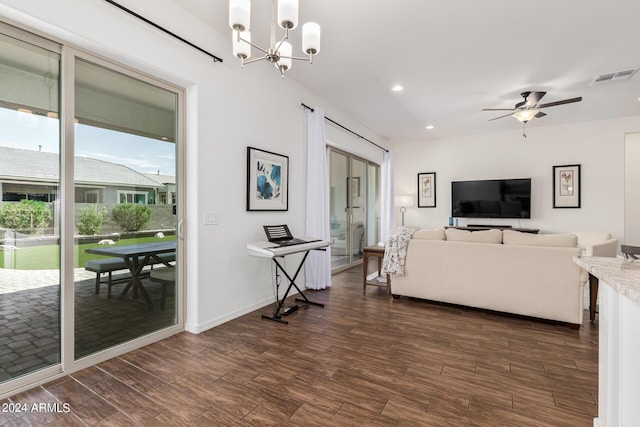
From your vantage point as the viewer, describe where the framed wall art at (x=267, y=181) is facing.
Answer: facing the viewer and to the right of the viewer

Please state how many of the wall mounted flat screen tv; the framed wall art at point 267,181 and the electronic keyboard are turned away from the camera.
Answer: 0

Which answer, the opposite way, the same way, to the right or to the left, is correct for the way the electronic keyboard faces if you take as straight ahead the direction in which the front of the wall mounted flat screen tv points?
to the left

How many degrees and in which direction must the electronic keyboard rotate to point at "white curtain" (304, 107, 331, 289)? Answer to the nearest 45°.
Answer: approximately 90° to its left

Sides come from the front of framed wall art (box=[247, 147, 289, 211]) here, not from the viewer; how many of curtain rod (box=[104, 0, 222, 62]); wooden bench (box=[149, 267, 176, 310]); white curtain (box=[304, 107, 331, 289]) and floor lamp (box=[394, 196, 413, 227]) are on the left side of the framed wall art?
2

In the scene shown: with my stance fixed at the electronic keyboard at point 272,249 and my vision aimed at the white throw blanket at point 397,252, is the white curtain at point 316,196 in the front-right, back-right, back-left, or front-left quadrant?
front-left

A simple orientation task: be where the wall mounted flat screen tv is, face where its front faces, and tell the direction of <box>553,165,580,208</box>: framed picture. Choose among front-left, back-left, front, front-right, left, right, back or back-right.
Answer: left

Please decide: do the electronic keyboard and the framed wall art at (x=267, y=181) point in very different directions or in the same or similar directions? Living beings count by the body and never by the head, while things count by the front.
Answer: same or similar directions

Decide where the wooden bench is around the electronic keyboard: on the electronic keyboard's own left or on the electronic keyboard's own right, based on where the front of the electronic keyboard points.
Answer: on the electronic keyboard's own right

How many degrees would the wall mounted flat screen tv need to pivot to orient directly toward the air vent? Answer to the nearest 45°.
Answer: approximately 45° to its left

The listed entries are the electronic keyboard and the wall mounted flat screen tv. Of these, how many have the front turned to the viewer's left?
0

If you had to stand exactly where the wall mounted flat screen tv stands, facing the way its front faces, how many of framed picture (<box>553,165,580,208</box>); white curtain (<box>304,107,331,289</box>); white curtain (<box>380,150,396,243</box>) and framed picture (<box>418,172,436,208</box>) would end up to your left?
1

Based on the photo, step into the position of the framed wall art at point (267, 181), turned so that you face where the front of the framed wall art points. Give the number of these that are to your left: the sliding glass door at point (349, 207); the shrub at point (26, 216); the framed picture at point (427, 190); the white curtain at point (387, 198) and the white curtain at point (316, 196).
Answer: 4

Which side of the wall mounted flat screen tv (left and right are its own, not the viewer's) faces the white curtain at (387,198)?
right

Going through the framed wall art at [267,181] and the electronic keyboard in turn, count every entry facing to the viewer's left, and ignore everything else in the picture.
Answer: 0

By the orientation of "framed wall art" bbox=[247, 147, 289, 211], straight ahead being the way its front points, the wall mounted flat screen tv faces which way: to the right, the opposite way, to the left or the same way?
to the right

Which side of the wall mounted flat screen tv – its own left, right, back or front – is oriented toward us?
front
